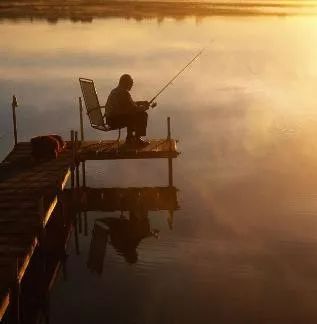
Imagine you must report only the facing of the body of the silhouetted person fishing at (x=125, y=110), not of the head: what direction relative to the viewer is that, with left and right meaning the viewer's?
facing to the right of the viewer

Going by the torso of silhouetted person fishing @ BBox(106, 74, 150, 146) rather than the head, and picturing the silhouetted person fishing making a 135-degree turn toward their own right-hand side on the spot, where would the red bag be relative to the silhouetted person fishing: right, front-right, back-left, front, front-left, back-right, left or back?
front-right
